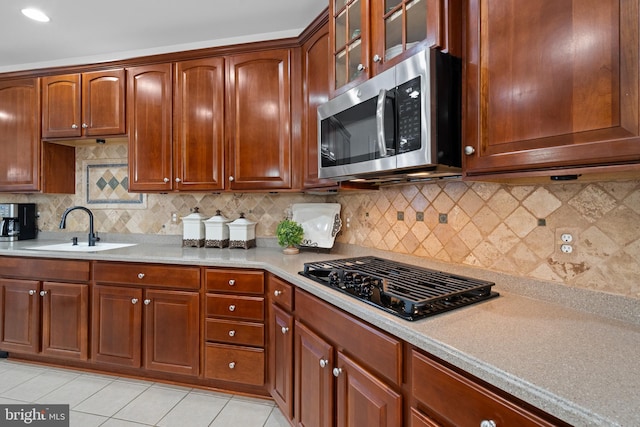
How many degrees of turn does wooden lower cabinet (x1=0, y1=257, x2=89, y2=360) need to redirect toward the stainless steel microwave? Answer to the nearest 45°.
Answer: approximately 90° to its left

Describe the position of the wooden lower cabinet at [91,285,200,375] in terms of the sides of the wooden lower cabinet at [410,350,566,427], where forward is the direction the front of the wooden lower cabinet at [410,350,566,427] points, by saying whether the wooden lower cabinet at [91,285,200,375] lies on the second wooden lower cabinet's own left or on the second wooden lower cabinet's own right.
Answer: on the second wooden lower cabinet's own right

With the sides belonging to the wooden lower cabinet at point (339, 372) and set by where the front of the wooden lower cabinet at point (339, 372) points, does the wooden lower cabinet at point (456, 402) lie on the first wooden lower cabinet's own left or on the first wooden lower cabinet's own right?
on the first wooden lower cabinet's own left

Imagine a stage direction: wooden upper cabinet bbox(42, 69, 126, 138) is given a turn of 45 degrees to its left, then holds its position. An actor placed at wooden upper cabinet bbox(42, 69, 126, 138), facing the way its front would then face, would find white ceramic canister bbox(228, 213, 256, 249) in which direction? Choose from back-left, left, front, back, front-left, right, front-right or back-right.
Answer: front-left

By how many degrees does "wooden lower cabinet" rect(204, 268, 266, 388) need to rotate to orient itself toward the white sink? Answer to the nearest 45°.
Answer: approximately 90° to its right

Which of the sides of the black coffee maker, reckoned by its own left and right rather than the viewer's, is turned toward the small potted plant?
left

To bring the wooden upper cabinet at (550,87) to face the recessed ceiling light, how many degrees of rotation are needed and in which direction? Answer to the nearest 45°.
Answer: approximately 45° to its right

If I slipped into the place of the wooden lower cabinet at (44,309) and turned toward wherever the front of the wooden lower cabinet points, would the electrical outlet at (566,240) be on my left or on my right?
on my left
